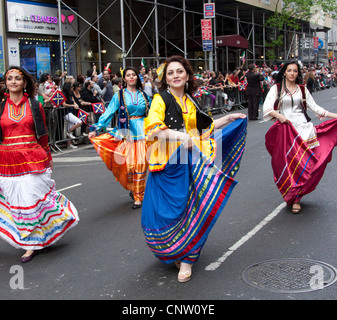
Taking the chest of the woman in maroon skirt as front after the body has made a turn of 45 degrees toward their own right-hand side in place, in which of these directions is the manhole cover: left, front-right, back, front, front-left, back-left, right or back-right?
front-left

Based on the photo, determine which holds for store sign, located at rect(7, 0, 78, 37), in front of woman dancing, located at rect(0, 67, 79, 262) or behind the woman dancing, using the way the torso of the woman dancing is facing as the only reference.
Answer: behind

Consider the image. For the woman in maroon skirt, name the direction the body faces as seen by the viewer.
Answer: toward the camera

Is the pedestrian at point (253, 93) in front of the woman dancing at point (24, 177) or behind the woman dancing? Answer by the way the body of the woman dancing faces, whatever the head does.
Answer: behind

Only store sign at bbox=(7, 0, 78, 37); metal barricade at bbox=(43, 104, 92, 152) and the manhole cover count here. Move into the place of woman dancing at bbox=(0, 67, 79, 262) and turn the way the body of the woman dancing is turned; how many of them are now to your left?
1

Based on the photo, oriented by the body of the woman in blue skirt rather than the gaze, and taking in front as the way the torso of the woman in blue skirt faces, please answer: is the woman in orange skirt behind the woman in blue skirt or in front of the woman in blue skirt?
behind

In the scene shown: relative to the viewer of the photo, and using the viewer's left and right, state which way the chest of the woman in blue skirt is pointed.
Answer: facing the viewer and to the right of the viewer

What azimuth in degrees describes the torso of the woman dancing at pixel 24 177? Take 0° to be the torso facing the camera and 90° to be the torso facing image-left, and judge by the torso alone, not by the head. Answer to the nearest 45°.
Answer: approximately 45°

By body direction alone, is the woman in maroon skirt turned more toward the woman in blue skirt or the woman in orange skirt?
the woman in blue skirt

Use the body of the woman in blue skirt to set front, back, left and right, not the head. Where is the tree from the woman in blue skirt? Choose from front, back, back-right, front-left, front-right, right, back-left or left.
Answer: back-left

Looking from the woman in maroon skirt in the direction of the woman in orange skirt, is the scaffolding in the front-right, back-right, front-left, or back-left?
front-right
